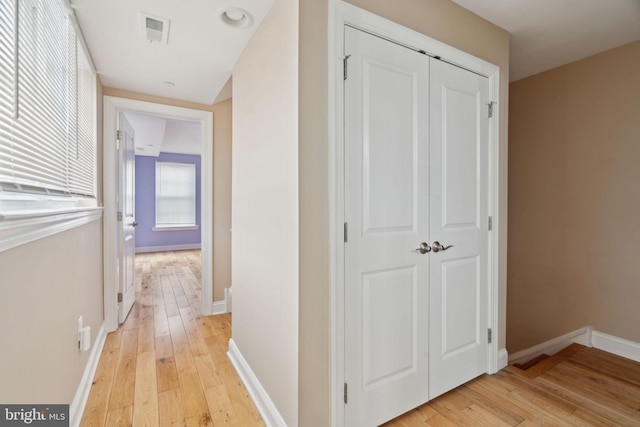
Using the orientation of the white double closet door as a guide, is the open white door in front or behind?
behind

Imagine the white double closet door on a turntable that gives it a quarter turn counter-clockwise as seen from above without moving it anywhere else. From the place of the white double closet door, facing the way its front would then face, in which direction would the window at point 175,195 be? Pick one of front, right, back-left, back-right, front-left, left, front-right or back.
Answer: left

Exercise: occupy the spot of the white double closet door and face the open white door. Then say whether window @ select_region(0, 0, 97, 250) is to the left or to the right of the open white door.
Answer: left
